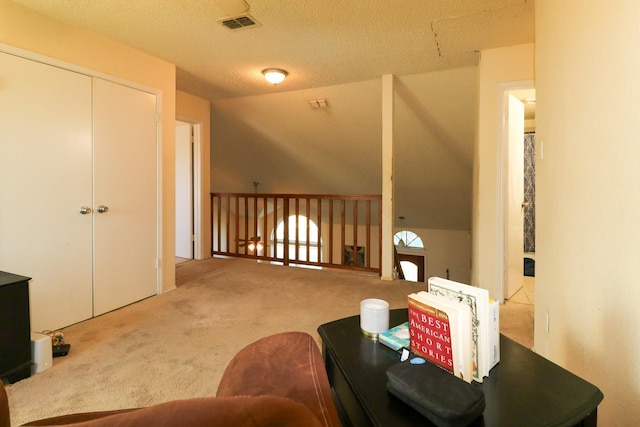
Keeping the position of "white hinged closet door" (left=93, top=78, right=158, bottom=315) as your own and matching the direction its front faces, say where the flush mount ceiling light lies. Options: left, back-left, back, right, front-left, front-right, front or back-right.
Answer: front-left

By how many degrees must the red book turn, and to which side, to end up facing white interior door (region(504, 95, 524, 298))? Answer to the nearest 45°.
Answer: approximately 135° to its right

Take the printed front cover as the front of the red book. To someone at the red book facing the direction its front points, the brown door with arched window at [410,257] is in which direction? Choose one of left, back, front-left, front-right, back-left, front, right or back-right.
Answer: back-right

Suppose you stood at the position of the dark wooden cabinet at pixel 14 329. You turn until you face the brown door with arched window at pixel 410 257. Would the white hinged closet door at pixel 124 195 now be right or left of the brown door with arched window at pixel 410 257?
left

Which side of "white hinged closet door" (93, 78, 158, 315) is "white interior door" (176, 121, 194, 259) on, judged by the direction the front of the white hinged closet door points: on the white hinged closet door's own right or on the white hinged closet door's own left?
on the white hinged closet door's own left

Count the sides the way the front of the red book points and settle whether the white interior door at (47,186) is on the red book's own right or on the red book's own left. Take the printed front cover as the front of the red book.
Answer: on the red book's own right

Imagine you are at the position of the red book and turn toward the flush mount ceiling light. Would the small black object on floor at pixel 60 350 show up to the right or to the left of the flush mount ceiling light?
left

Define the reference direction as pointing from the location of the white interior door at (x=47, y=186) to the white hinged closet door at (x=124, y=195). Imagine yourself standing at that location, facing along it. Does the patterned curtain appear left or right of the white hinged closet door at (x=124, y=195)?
right

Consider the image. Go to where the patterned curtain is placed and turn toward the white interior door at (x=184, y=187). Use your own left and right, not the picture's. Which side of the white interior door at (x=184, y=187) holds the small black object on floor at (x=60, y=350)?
left

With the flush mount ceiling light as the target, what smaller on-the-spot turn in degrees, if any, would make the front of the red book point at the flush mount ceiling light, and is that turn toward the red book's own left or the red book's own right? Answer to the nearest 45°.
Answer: approximately 90° to the red book's own right
